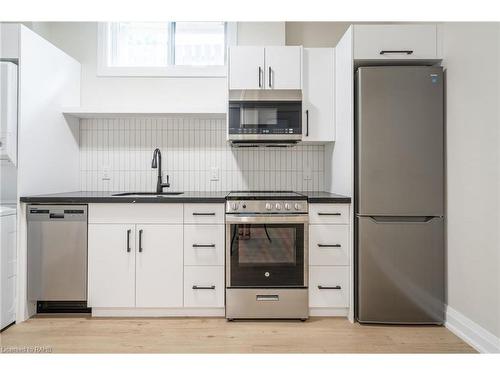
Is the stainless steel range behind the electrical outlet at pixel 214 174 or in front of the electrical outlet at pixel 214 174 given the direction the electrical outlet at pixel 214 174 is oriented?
in front

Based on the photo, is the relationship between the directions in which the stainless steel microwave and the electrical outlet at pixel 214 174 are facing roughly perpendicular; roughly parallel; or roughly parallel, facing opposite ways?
roughly parallel

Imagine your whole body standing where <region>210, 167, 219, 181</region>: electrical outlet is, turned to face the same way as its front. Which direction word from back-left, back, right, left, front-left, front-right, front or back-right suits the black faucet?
right

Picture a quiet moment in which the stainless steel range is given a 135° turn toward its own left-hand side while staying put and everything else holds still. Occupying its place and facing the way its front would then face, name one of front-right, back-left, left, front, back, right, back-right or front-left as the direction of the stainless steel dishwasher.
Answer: back-left

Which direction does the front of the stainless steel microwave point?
toward the camera

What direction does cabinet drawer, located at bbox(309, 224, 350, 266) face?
toward the camera

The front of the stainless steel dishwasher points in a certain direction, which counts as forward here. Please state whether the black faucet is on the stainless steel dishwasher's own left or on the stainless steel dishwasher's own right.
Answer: on the stainless steel dishwasher's own left

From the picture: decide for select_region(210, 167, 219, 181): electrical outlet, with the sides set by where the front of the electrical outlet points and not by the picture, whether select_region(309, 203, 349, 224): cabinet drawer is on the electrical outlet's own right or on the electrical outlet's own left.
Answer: on the electrical outlet's own left
